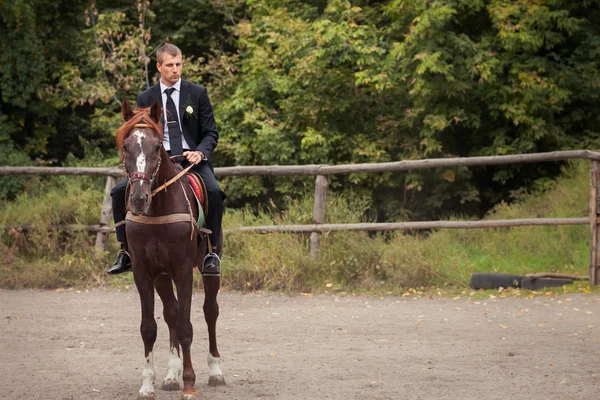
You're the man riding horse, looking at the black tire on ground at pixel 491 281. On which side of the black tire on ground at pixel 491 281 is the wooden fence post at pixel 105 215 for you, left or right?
left

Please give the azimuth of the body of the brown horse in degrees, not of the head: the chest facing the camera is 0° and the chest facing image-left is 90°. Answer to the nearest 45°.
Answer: approximately 0°

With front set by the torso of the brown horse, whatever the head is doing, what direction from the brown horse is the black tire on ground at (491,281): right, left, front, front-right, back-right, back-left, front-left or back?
back-left

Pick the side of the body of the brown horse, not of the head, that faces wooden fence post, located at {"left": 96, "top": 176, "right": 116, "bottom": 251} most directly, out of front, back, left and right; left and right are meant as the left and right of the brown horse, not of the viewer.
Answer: back

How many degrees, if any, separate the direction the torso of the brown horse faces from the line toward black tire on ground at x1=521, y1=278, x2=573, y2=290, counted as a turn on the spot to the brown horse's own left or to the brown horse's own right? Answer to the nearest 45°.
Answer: approximately 135° to the brown horse's own left
